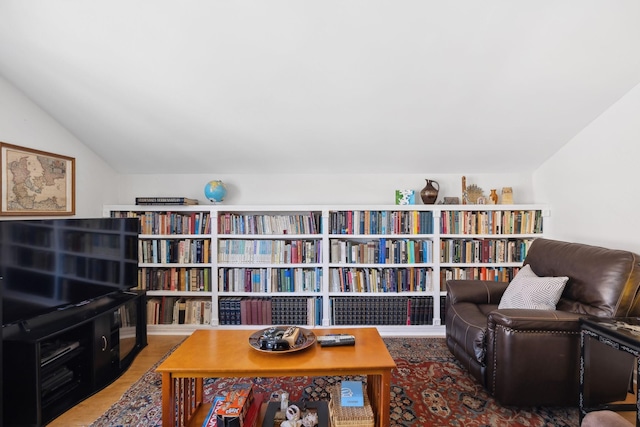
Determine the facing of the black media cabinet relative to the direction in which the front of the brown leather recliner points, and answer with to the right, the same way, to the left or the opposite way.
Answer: the opposite way

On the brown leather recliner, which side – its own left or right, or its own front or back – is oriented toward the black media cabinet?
front

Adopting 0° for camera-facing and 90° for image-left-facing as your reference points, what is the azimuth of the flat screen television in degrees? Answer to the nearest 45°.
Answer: approximately 315°

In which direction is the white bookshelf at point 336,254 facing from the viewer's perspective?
toward the camera

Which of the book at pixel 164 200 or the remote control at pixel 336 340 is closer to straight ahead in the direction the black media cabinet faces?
the remote control

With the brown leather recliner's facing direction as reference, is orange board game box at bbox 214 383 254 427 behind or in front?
in front

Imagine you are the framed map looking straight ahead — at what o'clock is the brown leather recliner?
The brown leather recliner is roughly at 12 o'clock from the framed map.

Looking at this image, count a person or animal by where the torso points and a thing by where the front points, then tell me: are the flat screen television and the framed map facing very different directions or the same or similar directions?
same or similar directions

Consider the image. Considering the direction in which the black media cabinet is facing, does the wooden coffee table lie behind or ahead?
ahead

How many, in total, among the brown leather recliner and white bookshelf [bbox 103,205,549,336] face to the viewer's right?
0

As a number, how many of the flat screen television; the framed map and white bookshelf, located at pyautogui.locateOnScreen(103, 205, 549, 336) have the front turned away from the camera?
0

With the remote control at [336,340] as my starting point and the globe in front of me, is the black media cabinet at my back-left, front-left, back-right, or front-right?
front-left

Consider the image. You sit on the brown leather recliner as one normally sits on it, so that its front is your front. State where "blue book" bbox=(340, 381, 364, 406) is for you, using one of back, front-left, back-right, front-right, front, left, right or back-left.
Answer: front

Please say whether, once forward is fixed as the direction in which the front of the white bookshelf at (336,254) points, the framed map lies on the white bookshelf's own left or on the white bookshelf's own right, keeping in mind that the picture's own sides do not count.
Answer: on the white bookshelf's own right

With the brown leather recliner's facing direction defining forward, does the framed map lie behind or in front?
in front

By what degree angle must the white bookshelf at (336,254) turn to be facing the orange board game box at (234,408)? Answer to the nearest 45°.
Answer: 0° — it already faces it

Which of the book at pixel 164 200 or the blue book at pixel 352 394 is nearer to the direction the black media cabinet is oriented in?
the blue book

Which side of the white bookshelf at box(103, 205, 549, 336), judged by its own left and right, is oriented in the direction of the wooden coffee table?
front

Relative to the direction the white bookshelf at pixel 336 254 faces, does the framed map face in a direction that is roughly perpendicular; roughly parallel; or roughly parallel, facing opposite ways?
roughly perpendicular

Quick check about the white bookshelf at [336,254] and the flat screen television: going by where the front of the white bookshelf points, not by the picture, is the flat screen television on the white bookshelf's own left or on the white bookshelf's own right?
on the white bookshelf's own right
